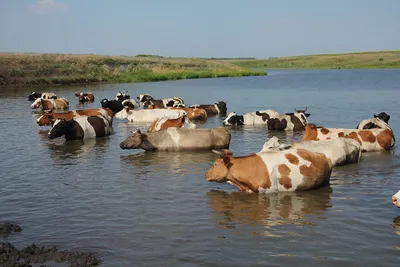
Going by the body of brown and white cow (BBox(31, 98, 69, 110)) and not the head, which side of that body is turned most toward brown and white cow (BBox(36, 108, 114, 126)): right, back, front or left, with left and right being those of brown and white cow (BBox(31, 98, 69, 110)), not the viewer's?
left

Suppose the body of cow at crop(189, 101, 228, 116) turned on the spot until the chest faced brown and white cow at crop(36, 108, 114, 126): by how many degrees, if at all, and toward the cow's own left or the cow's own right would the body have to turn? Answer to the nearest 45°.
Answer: approximately 135° to the cow's own right

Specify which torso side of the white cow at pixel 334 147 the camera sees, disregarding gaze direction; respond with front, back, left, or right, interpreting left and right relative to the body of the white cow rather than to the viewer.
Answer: left

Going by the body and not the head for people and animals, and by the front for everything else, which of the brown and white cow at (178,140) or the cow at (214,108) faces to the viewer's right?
the cow

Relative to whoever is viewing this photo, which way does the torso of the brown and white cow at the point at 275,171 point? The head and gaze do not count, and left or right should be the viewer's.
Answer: facing to the left of the viewer

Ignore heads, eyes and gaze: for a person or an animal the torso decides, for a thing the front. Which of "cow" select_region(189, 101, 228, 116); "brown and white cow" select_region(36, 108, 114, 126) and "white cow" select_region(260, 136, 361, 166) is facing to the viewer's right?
the cow

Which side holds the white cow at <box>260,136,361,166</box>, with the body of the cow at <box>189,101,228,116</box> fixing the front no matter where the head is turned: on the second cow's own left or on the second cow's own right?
on the second cow's own right

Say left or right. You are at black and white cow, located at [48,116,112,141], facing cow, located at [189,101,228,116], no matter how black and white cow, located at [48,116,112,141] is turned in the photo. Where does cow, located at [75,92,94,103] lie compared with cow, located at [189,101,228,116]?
left

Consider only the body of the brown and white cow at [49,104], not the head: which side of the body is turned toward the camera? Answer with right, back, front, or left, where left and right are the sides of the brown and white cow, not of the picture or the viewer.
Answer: left

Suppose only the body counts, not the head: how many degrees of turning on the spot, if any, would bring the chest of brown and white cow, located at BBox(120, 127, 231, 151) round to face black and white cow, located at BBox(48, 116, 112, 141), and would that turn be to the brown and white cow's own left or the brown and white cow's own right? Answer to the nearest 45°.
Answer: approximately 45° to the brown and white cow's own right

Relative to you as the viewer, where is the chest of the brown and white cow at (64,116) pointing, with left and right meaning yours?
facing to the left of the viewer

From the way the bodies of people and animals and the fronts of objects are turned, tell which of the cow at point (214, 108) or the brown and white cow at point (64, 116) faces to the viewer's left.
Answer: the brown and white cow

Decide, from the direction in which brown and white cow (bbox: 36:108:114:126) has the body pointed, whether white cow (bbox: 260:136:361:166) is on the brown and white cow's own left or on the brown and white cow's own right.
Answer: on the brown and white cow's own left

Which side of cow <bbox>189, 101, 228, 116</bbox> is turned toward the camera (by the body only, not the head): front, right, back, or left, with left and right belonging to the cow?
right

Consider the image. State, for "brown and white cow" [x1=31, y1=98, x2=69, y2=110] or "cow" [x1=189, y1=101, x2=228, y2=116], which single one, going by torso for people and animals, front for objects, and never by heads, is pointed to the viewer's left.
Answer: the brown and white cow

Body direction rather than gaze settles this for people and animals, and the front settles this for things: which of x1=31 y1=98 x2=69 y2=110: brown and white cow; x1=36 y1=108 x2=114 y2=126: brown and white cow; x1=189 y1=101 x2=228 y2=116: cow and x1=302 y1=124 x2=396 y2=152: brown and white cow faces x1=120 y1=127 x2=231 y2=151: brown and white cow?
x1=302 y1=124 x2=396 y2=152: brown and white cow
